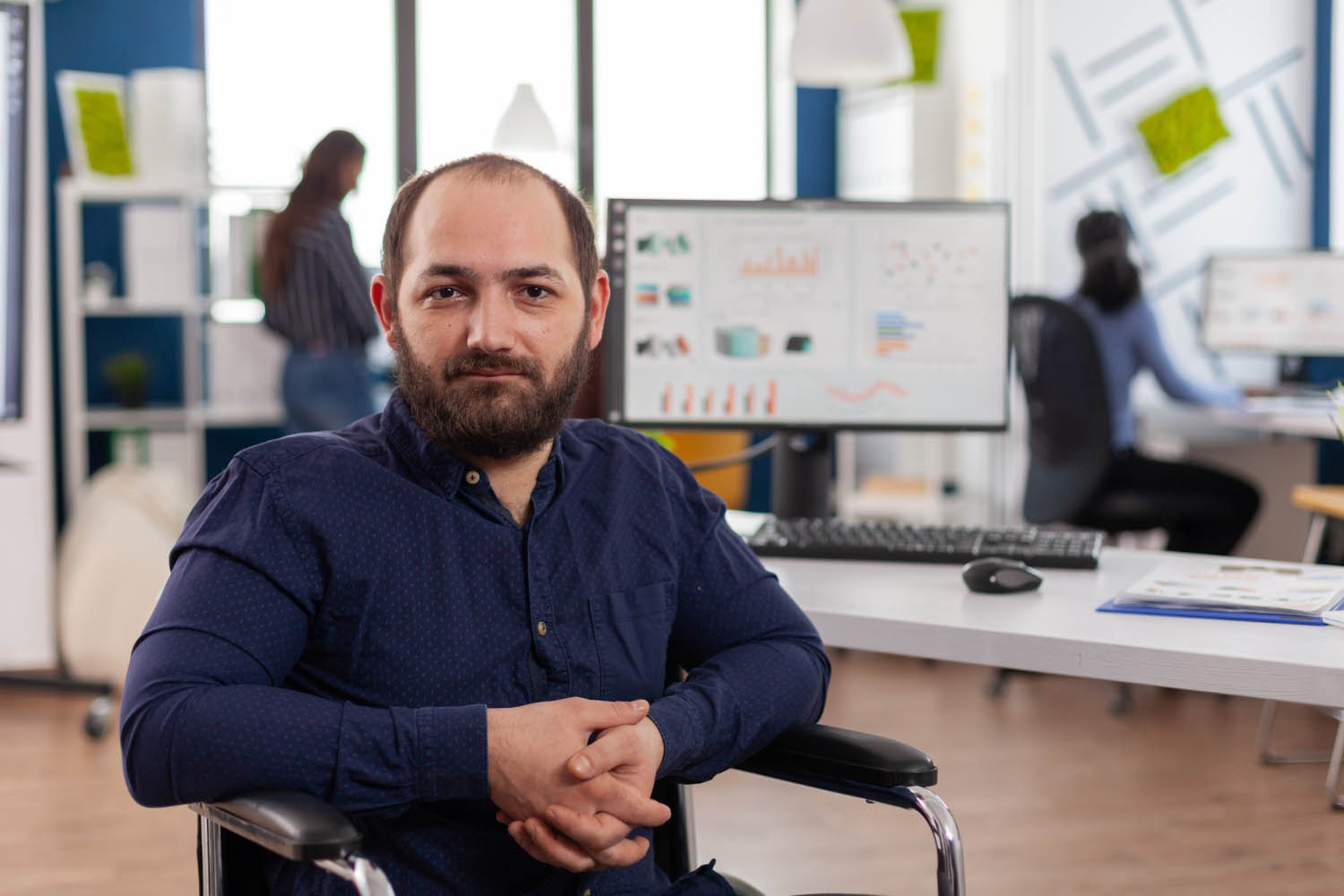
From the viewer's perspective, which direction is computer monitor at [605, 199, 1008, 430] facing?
toward the camera

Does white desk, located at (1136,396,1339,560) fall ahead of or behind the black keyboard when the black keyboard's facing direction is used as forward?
behind

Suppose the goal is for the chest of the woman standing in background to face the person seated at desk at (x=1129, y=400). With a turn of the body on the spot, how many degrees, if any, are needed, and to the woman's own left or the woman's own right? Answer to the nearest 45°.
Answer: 0° — they already face them

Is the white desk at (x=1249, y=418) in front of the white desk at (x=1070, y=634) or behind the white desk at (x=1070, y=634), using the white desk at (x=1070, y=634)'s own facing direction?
behind

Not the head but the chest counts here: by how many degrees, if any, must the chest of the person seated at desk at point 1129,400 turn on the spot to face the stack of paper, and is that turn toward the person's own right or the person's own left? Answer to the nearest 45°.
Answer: approximately 135° to the person's own right

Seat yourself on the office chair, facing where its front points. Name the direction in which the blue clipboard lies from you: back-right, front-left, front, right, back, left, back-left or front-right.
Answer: back-right

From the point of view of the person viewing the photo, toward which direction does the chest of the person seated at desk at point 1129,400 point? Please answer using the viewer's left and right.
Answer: facing away from the viewer and to the right of the viewer

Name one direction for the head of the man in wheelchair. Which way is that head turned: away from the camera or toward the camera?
toward the camera

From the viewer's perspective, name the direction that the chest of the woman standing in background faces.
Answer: to the viewer's right

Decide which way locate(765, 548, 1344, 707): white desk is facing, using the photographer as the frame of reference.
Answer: facing the viewer

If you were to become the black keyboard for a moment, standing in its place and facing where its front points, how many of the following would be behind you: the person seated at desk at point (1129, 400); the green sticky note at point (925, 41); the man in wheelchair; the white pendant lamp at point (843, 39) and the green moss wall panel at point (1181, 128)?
4

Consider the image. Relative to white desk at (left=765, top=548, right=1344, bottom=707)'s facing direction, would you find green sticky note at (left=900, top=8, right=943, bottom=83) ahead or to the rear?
to the rear

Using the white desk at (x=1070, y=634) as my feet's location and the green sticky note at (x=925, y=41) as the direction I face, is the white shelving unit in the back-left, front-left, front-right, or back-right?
front-left

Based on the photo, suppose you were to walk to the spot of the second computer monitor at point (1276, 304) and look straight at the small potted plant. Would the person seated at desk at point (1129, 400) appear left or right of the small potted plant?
left

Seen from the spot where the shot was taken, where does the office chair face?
facing away from the viewer and to the right of the viewer
